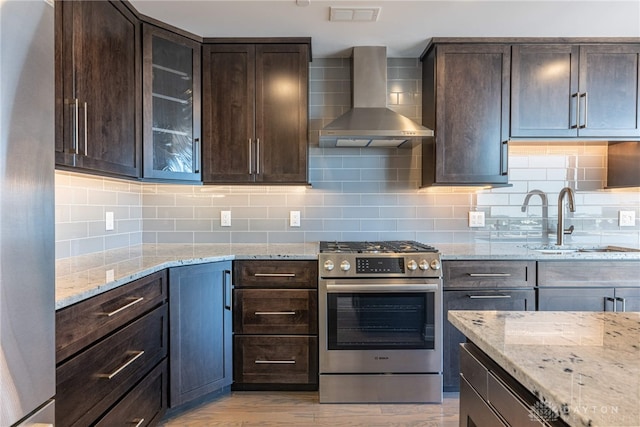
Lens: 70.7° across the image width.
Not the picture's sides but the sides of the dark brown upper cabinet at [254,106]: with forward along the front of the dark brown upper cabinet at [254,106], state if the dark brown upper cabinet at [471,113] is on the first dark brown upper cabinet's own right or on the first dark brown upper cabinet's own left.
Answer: on the first dark brown upper cabinet's own left

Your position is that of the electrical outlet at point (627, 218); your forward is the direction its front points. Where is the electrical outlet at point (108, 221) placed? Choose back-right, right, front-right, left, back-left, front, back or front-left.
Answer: front-right

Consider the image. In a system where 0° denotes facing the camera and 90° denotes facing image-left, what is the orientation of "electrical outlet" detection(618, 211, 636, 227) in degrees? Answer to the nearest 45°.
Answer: approximately 0°

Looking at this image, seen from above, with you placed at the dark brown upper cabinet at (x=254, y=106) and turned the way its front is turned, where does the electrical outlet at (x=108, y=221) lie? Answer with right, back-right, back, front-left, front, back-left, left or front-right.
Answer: right

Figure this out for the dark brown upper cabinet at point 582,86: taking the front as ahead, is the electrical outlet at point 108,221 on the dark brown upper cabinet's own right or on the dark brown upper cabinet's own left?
on the dark brown upper cabinet's own right

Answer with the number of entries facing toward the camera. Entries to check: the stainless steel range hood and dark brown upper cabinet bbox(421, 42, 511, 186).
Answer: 2

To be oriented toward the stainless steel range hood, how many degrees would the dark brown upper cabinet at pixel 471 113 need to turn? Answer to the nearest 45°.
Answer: approximately 90° to its right

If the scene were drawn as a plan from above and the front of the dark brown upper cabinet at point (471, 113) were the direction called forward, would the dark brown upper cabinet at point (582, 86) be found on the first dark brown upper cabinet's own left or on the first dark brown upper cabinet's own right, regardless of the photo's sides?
on the first dark brown upper cabinet's own left
